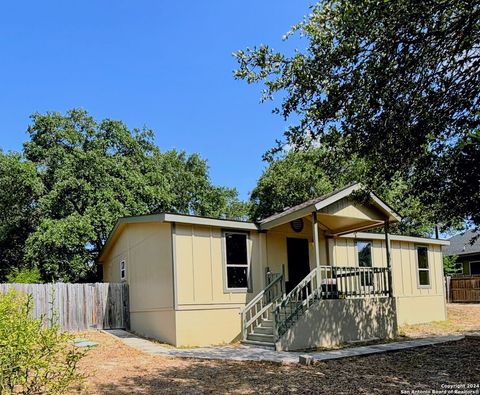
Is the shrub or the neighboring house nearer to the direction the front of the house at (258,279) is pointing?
the shrub

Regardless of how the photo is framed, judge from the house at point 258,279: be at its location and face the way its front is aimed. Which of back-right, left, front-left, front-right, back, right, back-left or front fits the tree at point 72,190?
back

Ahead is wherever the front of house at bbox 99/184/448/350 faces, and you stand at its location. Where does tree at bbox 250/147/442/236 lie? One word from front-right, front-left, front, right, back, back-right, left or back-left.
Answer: back-left

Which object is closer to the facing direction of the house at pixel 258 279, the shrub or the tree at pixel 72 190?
the shrub

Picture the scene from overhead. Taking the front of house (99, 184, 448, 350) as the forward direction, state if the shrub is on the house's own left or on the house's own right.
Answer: on the house's own right

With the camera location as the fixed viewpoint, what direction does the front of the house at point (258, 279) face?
facing the viewer and to the right of the viewer

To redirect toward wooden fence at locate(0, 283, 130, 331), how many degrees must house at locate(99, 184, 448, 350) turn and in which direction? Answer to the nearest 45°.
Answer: approximately 135° to its right

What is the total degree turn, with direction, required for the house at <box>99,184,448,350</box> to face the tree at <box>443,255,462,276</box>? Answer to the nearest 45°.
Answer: approximately 90° to its left

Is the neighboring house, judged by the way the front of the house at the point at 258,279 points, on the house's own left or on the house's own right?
on the house's own left
